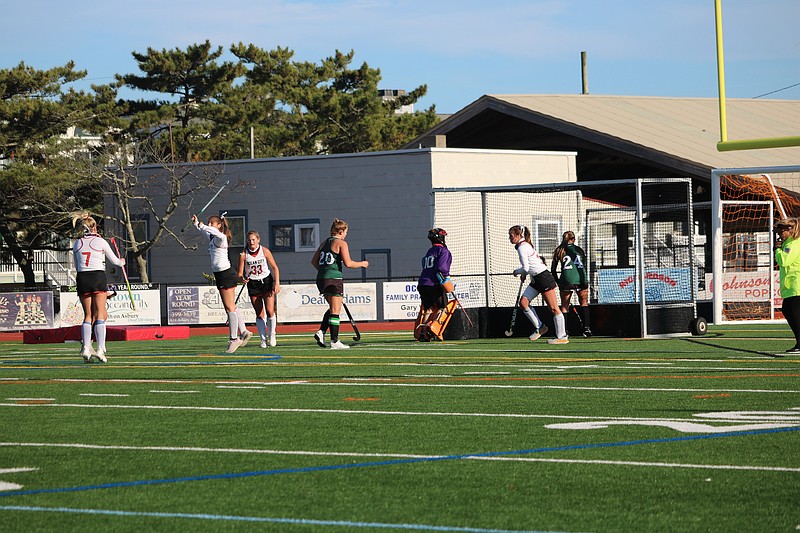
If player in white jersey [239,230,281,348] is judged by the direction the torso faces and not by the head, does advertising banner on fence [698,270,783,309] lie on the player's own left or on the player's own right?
on the player's own left

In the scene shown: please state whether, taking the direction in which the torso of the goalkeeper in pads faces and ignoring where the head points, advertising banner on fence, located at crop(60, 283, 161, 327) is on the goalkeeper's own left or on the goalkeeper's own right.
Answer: on the goalkeeper's own left

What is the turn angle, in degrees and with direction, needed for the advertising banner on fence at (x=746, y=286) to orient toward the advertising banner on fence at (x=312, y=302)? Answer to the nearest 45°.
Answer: approximately 90° to its right

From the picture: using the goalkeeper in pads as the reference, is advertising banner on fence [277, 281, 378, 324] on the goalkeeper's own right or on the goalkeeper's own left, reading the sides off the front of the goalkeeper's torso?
on the goalkeeper's own left
